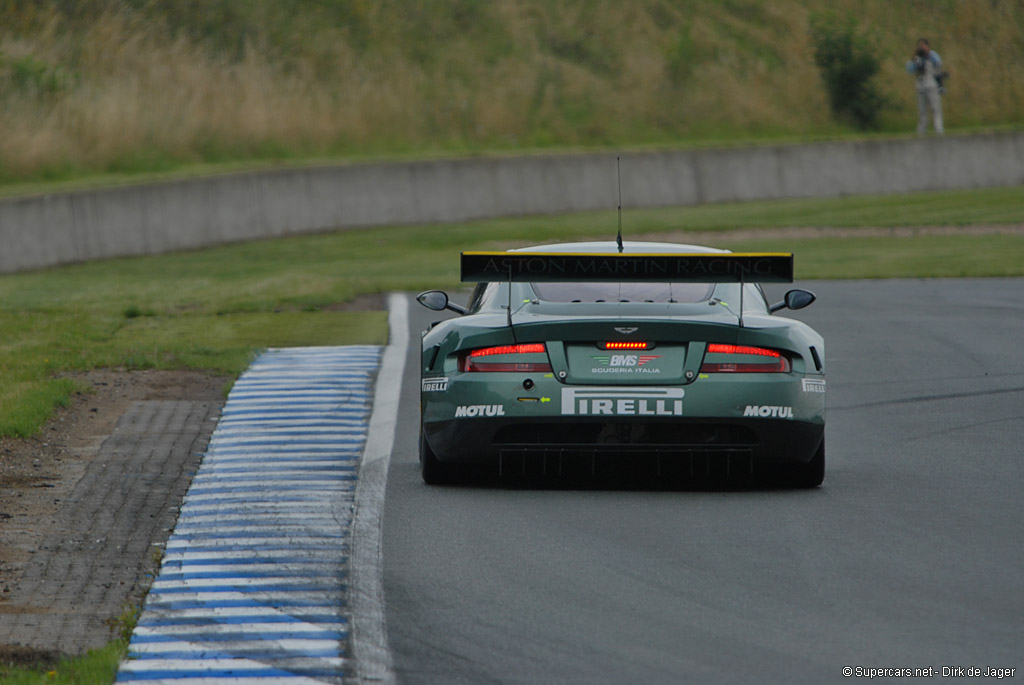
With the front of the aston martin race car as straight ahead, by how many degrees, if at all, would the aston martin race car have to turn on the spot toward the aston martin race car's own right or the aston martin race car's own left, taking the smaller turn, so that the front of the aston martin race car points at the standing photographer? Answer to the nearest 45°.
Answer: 0° — it already faces them

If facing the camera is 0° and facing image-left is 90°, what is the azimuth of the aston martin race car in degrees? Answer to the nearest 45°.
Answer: approximately 180°

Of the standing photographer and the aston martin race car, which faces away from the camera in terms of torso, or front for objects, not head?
the aston martin race car

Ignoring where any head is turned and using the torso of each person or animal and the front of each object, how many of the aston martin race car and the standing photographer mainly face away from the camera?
1

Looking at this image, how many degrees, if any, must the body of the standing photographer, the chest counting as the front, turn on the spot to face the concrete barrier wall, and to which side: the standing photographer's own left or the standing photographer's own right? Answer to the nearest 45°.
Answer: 0° — they already face it

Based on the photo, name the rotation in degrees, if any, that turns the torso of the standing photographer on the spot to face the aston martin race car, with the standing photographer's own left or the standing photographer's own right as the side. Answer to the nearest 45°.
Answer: approximately 45° to the standing photographer's own left

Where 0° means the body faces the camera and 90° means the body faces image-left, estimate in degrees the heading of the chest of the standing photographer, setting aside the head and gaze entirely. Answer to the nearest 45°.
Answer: approximately 45°

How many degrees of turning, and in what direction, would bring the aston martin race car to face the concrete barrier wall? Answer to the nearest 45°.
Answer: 0° — it already faces it
